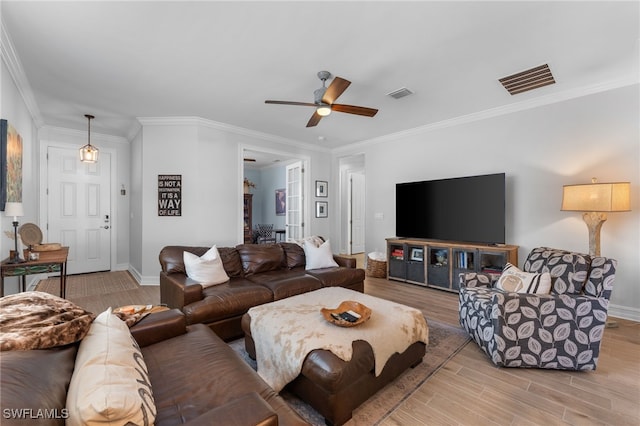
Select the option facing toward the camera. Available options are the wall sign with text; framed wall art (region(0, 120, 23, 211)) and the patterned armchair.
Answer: the wall sign with text

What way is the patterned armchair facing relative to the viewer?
to the viewer's left

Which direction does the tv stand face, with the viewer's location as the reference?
facing the viewer and to the left of the viewer

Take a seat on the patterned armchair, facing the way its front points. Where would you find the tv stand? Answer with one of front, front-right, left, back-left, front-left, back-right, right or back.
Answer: front-right

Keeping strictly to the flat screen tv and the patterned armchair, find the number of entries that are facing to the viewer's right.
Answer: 0

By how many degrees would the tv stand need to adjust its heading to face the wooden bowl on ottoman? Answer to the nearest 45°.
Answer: approximately 45° to its left

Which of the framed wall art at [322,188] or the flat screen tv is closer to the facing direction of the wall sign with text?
the flat screen tv

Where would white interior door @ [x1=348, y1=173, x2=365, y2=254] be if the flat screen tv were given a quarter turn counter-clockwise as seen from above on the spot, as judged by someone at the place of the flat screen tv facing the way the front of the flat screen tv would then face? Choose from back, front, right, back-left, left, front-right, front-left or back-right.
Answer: back

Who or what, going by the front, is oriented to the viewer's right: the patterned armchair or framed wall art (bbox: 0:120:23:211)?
the framed wall art

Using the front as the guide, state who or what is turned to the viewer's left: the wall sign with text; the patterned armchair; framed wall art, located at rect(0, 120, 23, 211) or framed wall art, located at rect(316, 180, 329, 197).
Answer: the patterned armchair

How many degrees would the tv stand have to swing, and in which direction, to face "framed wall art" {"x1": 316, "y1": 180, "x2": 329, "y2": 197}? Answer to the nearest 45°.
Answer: approximately 45° to its right

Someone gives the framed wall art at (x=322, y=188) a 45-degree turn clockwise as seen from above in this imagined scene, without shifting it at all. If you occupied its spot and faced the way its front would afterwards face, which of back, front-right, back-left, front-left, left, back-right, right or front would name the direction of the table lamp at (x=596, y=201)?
front-left

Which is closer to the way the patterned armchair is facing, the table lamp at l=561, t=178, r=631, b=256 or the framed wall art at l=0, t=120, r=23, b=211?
the framed wall art

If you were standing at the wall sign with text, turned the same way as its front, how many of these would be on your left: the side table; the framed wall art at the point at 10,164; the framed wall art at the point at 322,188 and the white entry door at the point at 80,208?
1

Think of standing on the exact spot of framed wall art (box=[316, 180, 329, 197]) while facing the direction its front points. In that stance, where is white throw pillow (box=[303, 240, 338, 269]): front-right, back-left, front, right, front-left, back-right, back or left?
front-right

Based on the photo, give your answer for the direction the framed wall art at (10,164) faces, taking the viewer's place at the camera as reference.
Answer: facing to the right of the viewer

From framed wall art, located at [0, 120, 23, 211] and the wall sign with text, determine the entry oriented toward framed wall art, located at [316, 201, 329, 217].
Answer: framed wall art, located at [0, 120, 23, 211]

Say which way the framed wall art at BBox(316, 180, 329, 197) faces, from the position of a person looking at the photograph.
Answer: facing the viewer and to the right of the viewer
